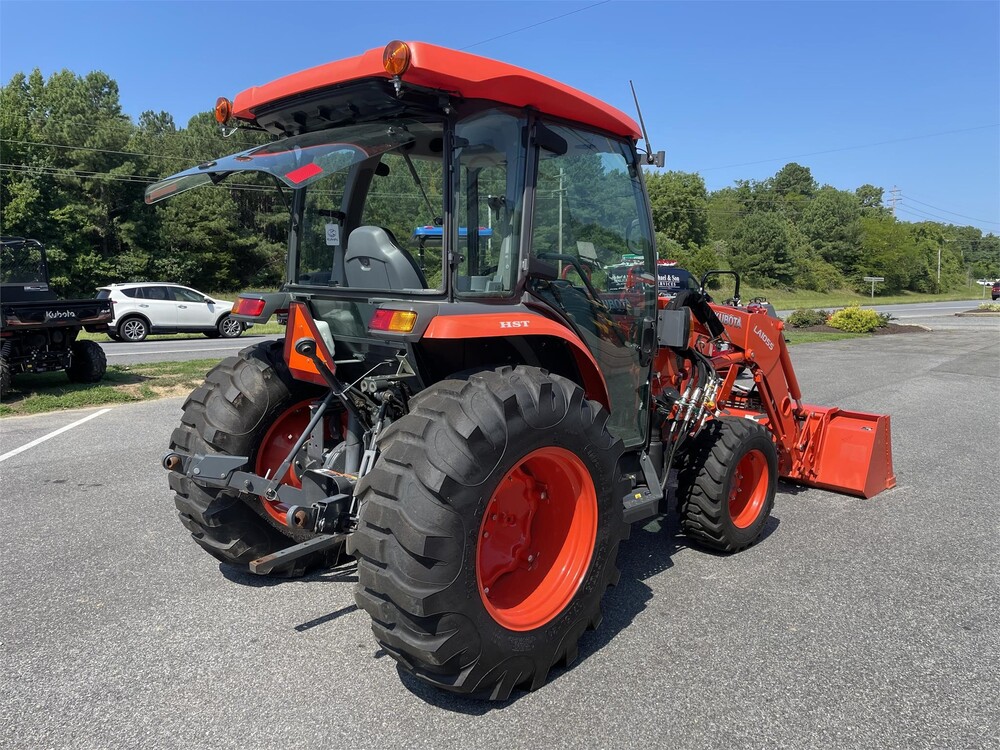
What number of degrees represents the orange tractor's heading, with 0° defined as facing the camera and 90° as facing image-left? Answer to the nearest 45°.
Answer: approximately 225°

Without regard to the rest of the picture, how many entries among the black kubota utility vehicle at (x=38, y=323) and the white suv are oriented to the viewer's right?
1

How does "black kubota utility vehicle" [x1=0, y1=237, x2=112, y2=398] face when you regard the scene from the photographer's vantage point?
facing away from the viewer and to the left of the viewer

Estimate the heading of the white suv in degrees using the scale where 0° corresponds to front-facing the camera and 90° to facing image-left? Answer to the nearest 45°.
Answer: approximately 270°

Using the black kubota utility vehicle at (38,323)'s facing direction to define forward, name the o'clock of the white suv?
The white suv is roughly at 2 o'clock from the black kubota utility vehicle.

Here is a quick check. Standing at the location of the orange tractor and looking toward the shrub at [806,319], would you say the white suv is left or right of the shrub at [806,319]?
left

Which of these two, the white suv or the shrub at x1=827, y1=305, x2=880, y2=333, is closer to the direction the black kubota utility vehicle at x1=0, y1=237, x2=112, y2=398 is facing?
the white suv

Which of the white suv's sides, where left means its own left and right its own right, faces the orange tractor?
right

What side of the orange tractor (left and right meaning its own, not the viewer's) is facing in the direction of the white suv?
left

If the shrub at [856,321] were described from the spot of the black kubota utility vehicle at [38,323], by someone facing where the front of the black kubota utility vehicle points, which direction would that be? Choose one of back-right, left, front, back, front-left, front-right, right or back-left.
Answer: back-right

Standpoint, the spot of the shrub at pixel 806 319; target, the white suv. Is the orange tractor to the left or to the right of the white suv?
left

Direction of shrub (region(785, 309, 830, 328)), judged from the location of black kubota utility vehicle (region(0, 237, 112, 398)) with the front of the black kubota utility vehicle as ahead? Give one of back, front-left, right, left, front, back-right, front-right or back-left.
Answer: back-right
